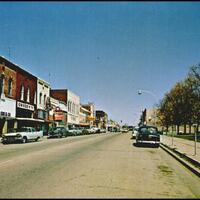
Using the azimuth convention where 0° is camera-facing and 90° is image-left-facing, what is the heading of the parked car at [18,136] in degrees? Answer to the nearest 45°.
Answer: approximately 45°

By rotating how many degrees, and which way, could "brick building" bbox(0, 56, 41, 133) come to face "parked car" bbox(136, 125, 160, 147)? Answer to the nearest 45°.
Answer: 0° — it already faces it

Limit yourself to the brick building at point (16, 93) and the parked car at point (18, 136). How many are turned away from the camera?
0

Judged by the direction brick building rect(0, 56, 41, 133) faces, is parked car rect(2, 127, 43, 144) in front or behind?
in front

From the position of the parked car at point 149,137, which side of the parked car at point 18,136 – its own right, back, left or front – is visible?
left

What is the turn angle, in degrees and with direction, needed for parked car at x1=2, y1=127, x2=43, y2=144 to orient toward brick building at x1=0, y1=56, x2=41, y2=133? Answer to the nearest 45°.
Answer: approximately 135° to its right

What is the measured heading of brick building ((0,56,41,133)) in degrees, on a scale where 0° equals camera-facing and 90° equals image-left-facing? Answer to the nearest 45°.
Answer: approximately 315°
